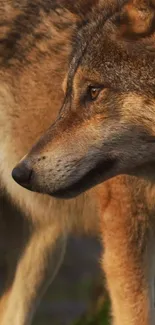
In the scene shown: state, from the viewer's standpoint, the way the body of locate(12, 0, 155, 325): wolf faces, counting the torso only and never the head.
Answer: to the viewer's left
